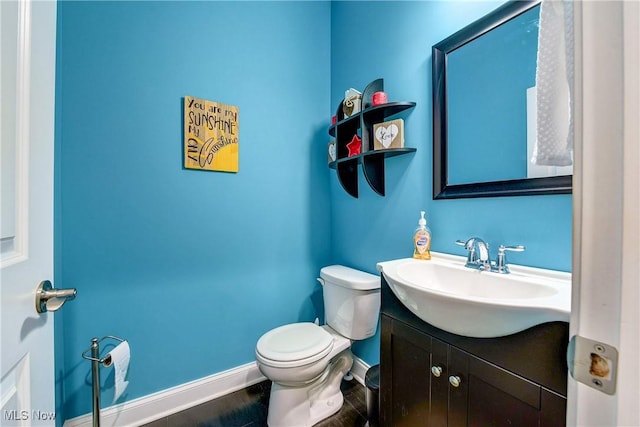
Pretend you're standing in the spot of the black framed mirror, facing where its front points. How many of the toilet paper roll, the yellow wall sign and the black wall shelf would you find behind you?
0

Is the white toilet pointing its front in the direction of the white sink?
no

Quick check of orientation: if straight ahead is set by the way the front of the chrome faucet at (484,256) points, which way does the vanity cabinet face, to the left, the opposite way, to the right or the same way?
the same way

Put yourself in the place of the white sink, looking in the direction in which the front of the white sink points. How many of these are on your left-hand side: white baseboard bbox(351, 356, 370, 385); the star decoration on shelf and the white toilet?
0

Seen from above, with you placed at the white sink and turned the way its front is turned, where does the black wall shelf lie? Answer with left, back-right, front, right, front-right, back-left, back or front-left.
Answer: right

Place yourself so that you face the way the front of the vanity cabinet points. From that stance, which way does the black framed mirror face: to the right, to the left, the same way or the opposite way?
the same way

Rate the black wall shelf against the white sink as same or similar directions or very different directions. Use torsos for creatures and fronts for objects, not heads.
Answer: same or similar directions

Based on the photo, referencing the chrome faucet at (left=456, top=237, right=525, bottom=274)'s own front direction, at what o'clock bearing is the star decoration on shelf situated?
The star decoration on shelf is roughly at 2 o'clock from the chrome faucet.

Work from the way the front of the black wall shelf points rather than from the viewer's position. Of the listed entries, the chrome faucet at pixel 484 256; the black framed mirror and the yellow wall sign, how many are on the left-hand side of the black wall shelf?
2

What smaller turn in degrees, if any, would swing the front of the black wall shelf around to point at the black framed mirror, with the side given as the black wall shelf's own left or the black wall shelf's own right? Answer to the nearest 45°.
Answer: approximately 90° to the black wall shelf's own left

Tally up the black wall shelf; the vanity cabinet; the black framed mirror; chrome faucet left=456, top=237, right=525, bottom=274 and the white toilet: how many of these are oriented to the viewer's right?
0

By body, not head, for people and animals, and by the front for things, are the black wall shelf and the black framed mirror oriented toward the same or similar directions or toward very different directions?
same or similar directions

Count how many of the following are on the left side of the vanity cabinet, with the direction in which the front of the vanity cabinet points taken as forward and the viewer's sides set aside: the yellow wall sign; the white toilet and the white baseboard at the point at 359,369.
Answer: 0

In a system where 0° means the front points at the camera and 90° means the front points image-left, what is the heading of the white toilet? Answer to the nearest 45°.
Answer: approximately 45°

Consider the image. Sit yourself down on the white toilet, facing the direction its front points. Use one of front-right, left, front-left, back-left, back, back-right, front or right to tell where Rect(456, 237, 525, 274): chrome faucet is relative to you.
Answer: left

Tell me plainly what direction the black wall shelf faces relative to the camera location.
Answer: facing the viewer and to the left of the viewer
